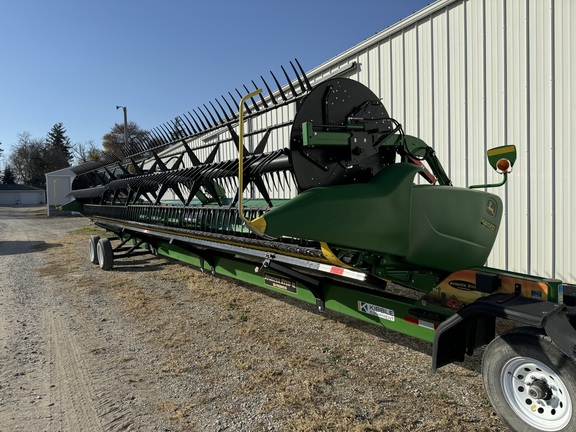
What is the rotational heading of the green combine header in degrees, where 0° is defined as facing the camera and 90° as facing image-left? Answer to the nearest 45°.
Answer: approximately 45°

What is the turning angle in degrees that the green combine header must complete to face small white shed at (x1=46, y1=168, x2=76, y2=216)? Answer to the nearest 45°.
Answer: approximately 90° to its right

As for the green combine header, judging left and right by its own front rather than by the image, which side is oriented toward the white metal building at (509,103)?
back
